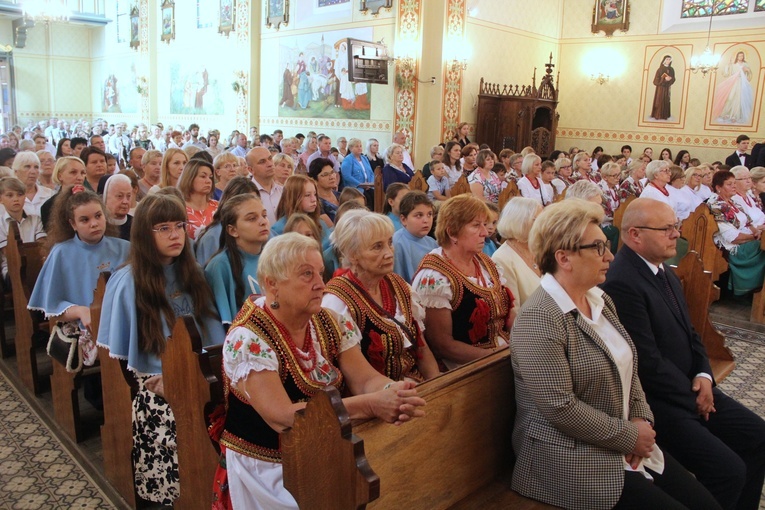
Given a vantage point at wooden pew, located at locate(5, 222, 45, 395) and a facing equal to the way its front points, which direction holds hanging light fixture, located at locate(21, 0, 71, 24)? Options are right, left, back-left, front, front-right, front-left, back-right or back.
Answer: back-left

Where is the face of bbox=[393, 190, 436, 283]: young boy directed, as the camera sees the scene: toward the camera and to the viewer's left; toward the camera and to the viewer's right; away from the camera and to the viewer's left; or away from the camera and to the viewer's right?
toward the camera and to the viewer's right

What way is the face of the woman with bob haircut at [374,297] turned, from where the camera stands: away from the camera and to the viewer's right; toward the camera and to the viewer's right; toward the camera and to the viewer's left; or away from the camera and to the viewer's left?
toward the camera and to the viewer's right

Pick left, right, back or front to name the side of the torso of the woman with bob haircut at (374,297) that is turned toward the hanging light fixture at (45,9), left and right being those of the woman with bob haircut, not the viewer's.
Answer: back

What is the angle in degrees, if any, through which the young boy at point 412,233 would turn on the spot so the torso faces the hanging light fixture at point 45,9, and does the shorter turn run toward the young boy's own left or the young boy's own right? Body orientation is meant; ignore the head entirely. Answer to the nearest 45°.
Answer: approximately 180°

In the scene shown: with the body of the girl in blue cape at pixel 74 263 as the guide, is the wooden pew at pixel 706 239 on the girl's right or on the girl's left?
on the girl's left

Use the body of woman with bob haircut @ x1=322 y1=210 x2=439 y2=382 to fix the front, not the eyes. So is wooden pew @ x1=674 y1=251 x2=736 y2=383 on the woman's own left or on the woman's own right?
on the woman's own left

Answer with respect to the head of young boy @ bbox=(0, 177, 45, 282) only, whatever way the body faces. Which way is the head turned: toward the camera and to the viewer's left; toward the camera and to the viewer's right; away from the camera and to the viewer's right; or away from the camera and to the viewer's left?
toward the camera and to the viewer's right

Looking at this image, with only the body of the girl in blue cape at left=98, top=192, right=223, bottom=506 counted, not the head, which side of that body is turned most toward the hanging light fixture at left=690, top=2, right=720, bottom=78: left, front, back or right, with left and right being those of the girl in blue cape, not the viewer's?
left

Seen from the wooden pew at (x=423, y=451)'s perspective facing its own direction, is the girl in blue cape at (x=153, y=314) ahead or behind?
behind

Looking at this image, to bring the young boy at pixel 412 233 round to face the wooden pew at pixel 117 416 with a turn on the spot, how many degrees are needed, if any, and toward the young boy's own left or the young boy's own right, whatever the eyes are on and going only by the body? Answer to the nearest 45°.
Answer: approximately 90° to the young boy's own right

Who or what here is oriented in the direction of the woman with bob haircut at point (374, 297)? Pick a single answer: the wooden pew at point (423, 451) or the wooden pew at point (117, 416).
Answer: the wooden pew at point (117, 416)
